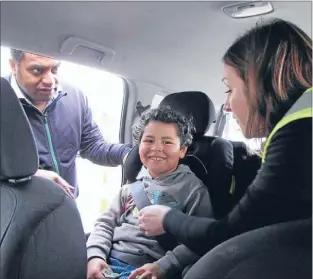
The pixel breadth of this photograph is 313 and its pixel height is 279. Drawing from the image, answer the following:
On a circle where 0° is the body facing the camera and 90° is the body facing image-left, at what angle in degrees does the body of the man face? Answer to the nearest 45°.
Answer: approximately 315°

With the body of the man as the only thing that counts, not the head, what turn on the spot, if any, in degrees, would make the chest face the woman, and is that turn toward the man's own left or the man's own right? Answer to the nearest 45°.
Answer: approximately 45° to the man's own left

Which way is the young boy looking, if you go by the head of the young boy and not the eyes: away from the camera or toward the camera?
toward the camera

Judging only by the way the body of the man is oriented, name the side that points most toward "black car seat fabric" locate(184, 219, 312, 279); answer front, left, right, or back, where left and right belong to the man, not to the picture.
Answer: front

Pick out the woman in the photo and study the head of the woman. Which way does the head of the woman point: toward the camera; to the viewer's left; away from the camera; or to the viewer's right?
to the viewer's left
